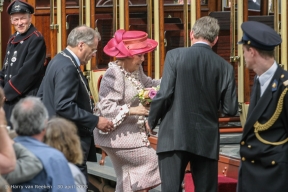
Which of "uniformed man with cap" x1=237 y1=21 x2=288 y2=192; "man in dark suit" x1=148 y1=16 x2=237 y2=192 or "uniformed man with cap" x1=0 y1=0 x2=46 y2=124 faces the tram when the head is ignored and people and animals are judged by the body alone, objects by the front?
the man in dark suit

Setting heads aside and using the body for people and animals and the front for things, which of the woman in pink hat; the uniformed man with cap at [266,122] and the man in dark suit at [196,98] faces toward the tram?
the man in dark suit

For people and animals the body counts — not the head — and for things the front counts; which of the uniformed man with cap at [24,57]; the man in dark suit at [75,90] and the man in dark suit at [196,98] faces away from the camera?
the man in dark suit at [196,98]

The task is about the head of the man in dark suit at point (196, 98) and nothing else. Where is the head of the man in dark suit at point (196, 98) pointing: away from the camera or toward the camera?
away from the camera

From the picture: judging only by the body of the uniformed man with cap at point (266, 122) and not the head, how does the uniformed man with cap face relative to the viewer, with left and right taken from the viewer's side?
facing the viewer and to the left of the viewer

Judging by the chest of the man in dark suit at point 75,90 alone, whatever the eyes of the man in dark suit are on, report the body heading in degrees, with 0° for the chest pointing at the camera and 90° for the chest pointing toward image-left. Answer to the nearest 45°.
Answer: approximately 270°

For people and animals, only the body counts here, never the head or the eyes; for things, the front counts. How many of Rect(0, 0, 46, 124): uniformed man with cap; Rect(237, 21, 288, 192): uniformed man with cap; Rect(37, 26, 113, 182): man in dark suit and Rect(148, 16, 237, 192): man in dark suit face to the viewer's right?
1

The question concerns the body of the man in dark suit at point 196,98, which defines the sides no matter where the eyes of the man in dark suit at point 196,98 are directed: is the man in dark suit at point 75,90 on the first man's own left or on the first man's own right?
on the first man's own left

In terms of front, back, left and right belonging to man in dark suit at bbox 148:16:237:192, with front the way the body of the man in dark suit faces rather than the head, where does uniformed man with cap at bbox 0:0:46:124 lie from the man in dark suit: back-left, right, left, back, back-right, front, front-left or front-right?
front-left

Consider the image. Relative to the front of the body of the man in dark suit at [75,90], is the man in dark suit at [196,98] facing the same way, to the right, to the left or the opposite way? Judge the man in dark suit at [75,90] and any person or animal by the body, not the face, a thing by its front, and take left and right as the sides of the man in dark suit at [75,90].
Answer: to the left

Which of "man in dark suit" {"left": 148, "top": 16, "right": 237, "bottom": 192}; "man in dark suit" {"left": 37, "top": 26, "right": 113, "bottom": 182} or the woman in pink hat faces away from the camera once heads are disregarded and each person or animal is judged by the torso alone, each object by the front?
"man in dark suit" {"left": 148, "top": 16, "right": 237, "bottom": 192}

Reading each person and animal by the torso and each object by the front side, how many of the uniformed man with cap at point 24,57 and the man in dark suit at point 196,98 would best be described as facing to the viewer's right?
0

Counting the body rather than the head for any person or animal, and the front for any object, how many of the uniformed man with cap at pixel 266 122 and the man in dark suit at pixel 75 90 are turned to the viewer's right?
1

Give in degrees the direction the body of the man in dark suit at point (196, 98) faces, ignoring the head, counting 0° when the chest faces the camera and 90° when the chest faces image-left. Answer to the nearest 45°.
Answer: approximately 180°

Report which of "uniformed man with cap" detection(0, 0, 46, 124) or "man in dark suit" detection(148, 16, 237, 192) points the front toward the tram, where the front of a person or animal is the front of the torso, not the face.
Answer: the man in dark suit
